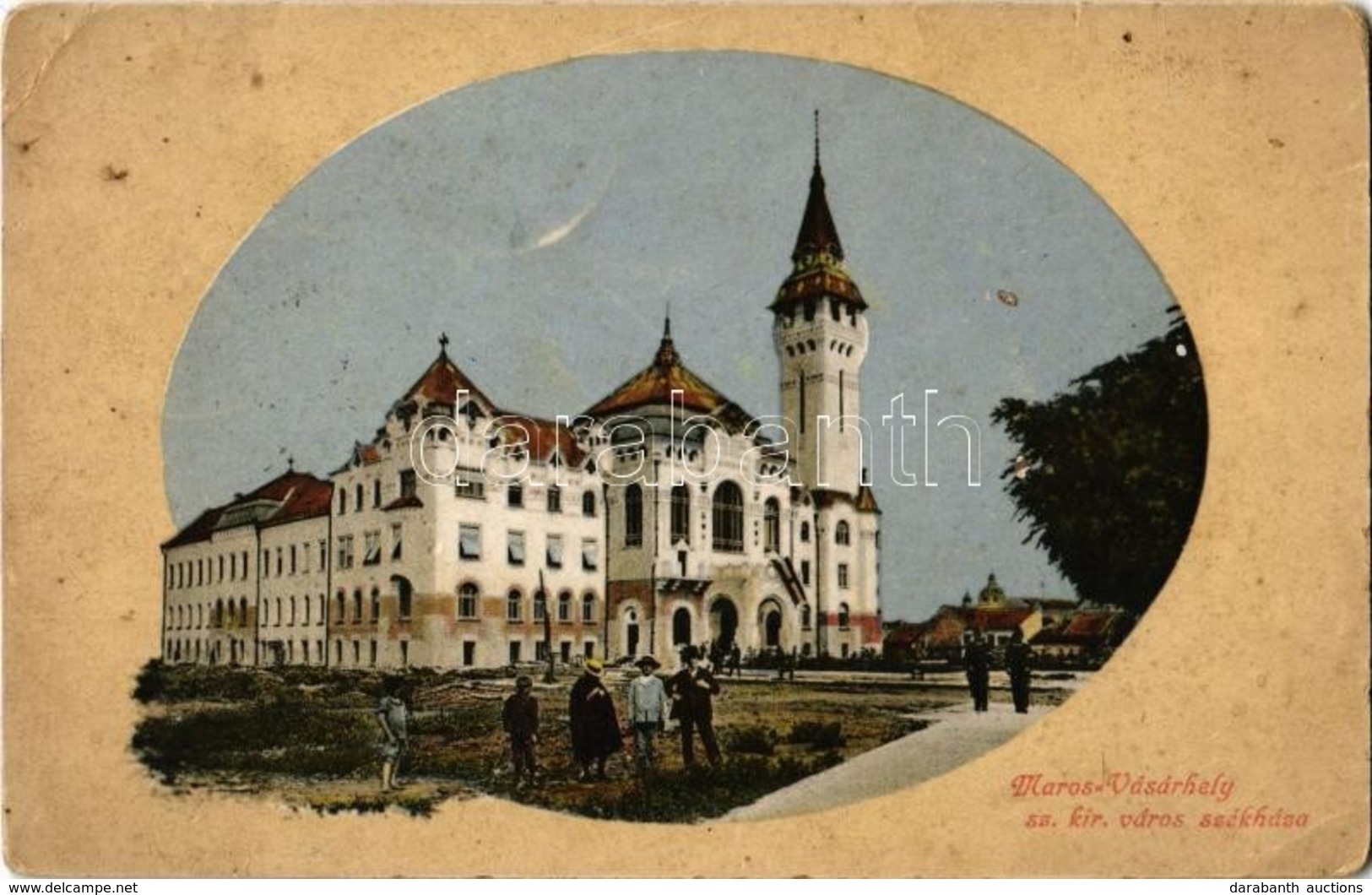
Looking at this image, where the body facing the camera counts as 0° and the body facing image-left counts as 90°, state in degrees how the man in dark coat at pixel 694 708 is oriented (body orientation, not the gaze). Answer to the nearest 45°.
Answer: approximately 0°
